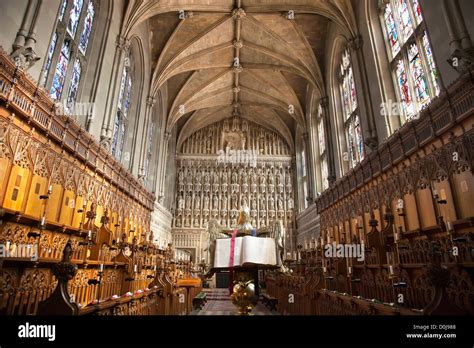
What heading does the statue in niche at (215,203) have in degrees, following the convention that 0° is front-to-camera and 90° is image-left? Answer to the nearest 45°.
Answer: approximately 0°

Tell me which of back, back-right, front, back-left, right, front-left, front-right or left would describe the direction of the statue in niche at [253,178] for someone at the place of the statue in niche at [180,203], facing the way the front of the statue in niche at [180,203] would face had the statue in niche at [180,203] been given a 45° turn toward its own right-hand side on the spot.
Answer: back-left

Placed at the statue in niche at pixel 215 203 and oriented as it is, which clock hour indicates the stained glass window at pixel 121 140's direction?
The stained glass window is roughly at 1 o'clock from the statue in niche.

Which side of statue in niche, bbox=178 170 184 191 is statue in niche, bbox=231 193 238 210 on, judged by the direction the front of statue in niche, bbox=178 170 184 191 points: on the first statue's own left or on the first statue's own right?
on the first statue's own left

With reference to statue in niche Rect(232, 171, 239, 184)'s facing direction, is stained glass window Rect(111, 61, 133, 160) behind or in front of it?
in front

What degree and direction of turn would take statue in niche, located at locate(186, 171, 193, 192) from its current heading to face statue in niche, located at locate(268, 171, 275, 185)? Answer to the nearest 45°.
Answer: approximately 90° to its left

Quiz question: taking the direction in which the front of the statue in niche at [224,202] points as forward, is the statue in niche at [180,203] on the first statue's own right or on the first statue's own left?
on the first statue's own right
